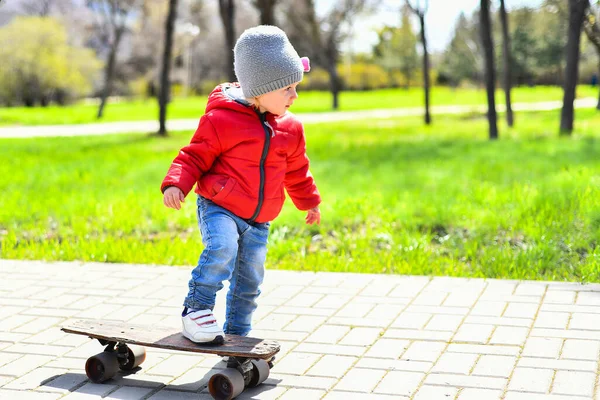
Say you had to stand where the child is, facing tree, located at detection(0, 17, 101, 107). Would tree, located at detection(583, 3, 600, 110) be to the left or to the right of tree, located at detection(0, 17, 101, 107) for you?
right

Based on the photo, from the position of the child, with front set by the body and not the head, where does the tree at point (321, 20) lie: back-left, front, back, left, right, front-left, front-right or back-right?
back-left

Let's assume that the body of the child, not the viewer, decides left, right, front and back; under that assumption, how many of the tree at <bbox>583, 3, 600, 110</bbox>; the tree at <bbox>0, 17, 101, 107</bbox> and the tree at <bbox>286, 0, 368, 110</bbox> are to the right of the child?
0

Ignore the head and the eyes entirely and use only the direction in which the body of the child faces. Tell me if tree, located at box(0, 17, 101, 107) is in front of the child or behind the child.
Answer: behind

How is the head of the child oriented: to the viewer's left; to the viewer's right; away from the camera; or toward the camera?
to the viewer's right

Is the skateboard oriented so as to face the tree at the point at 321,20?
no

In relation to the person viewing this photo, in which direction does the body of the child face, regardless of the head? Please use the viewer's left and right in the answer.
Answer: facing the viewer and to the right of the viewer
